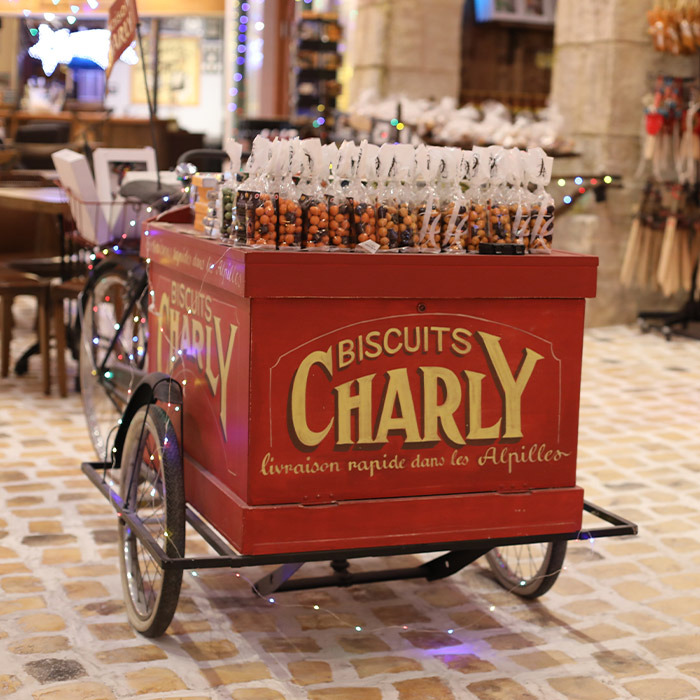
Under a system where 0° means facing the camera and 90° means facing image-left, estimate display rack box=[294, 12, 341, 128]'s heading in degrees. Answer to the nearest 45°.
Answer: approximately 0°

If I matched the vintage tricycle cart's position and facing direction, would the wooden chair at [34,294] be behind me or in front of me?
behind

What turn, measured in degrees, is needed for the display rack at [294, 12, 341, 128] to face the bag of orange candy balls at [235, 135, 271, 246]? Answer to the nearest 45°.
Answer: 0° — it already faces it

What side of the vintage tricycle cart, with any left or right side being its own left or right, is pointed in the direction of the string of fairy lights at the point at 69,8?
back

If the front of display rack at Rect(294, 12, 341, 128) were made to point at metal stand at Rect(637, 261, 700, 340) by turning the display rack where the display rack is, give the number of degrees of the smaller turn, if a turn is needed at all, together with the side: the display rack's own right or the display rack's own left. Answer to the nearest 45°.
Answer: approximately 45° to the display rack's own left

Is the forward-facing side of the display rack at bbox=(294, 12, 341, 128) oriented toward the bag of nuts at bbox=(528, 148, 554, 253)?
yes

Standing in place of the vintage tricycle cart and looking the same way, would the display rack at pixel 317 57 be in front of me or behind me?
behind

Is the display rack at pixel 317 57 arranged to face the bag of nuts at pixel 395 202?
yes

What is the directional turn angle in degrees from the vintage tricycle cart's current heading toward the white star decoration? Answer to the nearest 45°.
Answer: approximately 180°

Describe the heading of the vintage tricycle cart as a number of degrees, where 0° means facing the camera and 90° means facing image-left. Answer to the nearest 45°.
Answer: approximately 315°
